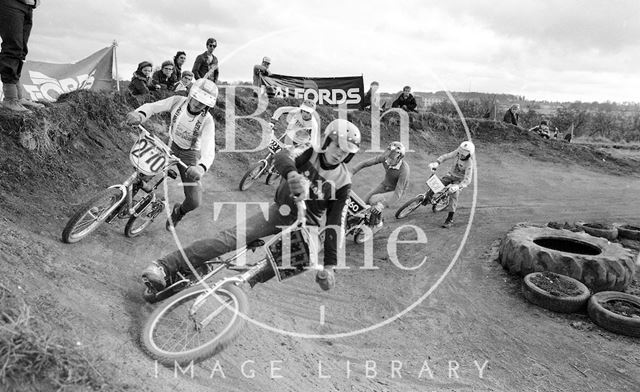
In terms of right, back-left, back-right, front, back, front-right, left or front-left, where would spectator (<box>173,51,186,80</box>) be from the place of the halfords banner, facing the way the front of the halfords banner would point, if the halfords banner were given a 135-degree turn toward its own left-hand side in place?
back

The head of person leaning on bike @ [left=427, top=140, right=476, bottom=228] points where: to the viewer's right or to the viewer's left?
to the viewer's left

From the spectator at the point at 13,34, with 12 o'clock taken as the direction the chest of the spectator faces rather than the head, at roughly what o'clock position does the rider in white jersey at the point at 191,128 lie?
The rider in white jersey is roughly at 1 o'clock from the spectator.

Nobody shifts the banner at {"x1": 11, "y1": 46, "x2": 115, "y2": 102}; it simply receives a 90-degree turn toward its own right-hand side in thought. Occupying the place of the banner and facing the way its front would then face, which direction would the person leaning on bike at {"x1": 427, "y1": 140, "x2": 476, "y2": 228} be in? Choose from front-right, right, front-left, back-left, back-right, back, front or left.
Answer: back-left

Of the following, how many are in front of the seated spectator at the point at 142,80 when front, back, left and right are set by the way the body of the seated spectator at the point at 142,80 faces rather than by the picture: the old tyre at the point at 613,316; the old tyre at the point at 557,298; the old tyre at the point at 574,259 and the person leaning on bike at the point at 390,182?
4

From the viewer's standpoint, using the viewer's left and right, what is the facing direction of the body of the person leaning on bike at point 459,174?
facing the viewer and to the left of the viewer

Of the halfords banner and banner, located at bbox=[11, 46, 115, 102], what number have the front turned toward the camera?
2

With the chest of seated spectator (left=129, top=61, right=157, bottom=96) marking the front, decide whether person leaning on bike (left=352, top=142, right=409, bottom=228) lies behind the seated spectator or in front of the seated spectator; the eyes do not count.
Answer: in front

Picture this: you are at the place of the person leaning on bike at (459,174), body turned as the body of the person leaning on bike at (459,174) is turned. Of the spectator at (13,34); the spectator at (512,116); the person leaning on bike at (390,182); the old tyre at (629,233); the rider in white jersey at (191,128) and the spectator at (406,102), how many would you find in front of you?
3

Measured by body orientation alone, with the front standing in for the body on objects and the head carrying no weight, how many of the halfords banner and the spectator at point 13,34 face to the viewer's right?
1

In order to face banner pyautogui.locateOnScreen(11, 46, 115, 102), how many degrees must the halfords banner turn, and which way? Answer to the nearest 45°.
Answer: approximately 45° to its right

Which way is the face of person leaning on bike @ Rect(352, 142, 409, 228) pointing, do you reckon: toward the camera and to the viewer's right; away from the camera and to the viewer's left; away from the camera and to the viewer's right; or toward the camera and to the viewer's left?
toward the camera and to the viewer's left

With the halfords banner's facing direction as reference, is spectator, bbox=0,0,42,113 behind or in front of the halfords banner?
in front

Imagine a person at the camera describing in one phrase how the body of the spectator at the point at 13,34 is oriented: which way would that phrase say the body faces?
to the viewer's right

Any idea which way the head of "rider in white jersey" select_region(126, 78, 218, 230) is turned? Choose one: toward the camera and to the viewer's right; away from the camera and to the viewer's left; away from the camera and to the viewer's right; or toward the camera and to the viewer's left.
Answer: toward the camera and to the viewer's left

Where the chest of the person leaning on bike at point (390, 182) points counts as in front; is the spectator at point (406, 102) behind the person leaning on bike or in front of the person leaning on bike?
behind

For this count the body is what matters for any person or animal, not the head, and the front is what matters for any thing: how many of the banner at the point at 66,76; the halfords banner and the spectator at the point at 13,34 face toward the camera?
2
